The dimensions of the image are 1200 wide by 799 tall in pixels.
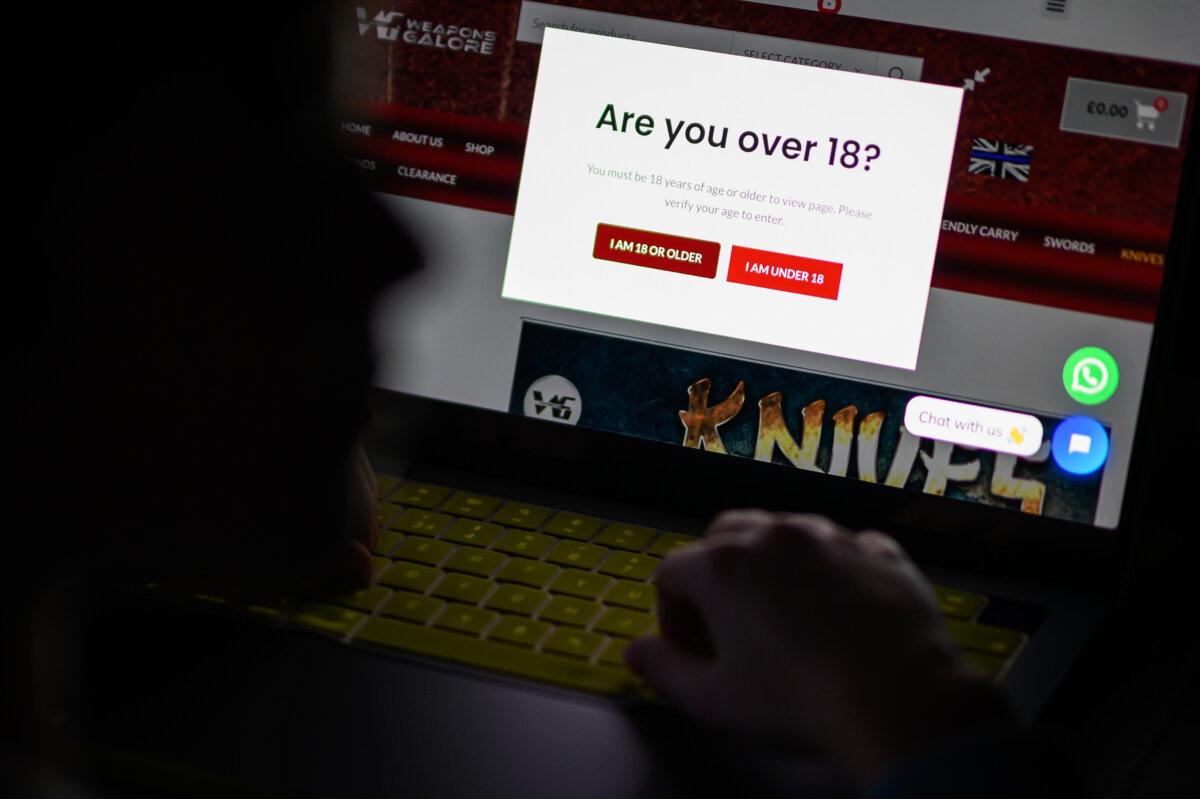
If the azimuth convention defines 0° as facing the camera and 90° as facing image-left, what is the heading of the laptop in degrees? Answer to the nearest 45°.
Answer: approximately 0°
